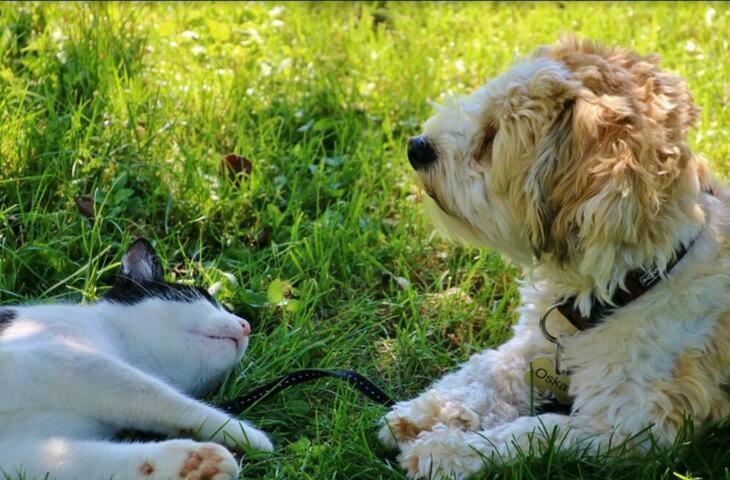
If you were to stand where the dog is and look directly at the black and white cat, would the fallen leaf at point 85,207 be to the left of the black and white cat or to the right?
right

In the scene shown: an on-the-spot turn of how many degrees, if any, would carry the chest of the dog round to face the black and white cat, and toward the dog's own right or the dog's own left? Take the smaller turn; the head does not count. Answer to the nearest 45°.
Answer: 0° — it already faces it

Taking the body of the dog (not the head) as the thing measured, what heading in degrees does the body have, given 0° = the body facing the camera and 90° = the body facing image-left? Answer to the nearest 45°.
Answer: approximately 90°

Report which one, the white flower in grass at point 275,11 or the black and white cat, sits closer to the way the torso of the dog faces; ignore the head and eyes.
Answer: the black and white cat

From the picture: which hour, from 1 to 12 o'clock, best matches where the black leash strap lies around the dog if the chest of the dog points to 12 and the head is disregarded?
The black leash strap is roughly at 12 o'clock from the dog.
